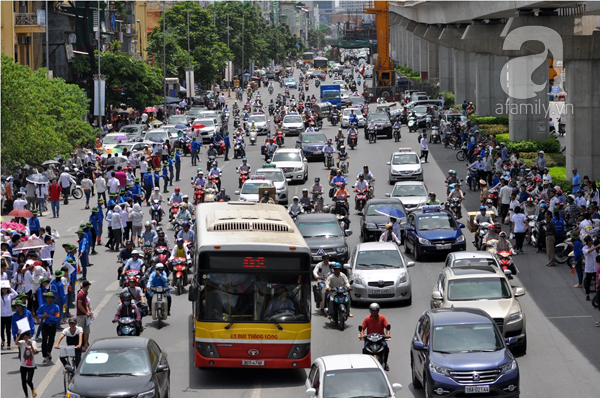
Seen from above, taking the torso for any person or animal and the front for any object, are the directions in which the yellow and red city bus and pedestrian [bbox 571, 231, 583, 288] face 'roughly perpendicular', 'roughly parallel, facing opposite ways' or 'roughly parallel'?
roughly perpendicular

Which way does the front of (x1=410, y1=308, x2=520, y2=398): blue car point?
toward the camera

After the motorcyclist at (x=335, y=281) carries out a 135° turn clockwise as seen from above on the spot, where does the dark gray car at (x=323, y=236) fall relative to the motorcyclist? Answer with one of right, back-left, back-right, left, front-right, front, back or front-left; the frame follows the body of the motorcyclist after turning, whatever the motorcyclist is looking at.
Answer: front-right

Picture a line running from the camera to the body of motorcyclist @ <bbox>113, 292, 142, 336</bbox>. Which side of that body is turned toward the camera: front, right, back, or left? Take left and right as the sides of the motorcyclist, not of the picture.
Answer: front

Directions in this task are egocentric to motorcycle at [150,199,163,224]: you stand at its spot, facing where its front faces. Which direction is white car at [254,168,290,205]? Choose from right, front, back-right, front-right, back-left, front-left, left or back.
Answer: back-left

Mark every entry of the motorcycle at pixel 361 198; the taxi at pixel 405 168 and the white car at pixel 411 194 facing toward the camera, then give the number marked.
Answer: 3

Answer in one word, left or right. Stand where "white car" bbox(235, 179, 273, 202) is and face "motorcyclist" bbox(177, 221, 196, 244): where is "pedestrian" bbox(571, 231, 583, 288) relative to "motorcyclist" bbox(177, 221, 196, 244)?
left

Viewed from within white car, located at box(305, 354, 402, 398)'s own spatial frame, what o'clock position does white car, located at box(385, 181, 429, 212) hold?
white car, located at box(385, 181, 429, 212) is roughly at 6 o'clock from white car, located at box(305, 354, 402, 398).

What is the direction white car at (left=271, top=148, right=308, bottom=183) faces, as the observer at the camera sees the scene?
facing the viewer

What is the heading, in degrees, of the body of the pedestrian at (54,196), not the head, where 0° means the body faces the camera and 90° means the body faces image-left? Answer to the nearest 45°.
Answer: approximately 0°

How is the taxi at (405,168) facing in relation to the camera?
toward the camera

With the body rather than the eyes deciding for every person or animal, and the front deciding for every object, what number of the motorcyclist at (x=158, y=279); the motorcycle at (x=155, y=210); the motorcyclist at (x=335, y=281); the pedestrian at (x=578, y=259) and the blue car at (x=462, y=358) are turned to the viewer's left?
1
